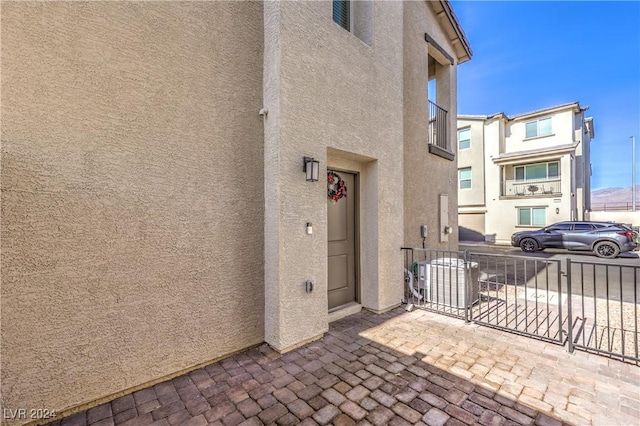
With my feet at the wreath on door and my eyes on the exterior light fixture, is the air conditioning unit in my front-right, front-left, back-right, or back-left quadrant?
back-left

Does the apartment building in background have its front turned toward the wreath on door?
yes

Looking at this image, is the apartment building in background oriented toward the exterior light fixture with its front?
yes

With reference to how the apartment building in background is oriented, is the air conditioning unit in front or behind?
in front

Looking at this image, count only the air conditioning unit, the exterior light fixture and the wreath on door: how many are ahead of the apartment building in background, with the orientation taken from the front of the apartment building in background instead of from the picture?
3

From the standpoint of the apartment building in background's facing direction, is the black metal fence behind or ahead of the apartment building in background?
ahead

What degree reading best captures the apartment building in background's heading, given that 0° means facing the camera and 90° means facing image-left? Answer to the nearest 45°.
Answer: approximately 0°
